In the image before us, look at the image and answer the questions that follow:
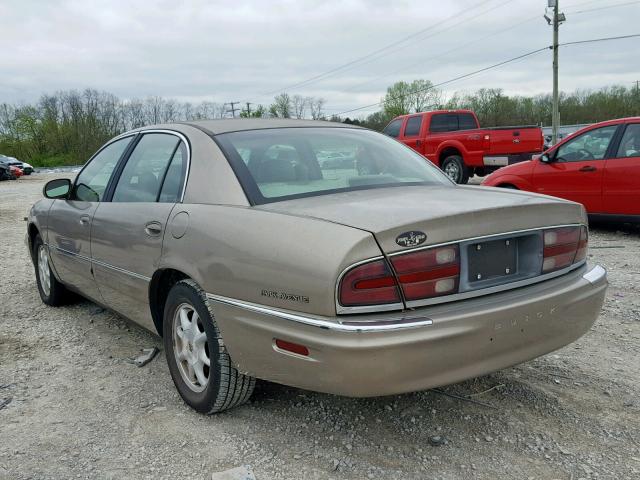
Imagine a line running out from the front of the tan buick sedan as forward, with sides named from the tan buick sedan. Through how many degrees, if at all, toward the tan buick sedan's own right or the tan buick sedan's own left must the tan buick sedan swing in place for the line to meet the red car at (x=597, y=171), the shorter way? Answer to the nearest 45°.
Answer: approximately 90° to the tan buick sedan's own right

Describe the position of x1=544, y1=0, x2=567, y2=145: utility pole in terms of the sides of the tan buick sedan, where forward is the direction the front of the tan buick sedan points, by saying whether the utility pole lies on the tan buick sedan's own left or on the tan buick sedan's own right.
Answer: on the tan buick sedan's own right

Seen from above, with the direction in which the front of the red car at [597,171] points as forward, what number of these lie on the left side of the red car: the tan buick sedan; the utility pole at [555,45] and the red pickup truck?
1

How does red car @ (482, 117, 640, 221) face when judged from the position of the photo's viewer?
facing to the left of the viewer

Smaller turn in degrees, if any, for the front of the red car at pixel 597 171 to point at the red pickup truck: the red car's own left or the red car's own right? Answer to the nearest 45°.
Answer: approximately 45° to the red car's own right

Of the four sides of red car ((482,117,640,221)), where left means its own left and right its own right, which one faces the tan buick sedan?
left

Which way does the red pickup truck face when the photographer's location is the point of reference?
facing away from the viewer and to the left of the viewer

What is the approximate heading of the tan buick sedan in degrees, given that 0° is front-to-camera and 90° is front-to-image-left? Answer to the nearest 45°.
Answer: approximately 135°

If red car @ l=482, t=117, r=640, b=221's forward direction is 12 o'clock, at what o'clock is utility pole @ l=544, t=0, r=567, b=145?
The utility pole is roughly at 3 o'clock from the red car.
